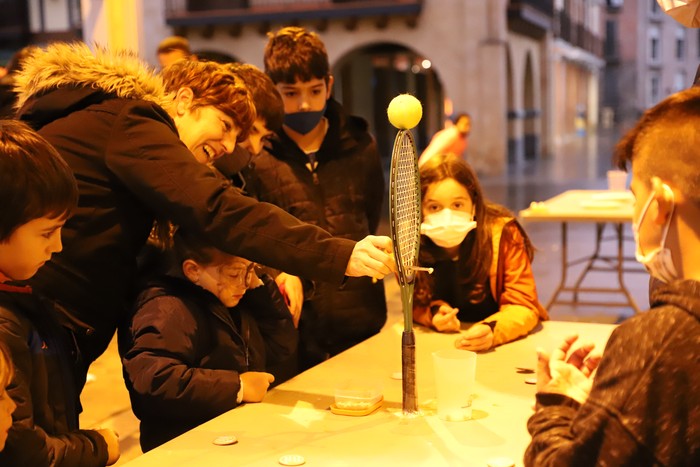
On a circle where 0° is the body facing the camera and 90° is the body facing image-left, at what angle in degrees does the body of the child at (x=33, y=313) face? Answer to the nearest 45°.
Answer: approximately 270°

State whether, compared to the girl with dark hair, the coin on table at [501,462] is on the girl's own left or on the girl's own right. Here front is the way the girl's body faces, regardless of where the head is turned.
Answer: on the girl's own left

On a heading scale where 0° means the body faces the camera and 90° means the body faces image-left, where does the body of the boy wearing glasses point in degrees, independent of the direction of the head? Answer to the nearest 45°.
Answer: approximately 315°

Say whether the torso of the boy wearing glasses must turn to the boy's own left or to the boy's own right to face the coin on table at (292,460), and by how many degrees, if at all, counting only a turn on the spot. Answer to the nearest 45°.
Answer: approximately 45° to the boy's own right

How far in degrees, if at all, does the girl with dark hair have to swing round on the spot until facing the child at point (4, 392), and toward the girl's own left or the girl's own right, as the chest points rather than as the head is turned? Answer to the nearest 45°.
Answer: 0° — they already face them

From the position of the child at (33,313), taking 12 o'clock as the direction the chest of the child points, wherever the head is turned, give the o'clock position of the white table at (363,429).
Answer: The white table is roughly at 12 o'clock from the child.

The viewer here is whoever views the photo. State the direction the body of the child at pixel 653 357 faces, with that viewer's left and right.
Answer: facing away from the viewer and to the left of the viewer

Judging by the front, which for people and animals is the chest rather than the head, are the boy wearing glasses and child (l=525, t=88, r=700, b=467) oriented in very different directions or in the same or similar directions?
very different directions

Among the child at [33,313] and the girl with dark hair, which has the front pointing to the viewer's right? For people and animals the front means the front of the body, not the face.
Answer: the child

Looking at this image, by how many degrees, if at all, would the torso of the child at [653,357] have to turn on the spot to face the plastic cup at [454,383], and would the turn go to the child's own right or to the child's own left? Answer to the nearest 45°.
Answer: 0° — they already face it

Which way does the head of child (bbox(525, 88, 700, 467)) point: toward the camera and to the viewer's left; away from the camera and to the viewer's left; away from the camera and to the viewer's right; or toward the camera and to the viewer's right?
away from the camera and to the viewer's left
